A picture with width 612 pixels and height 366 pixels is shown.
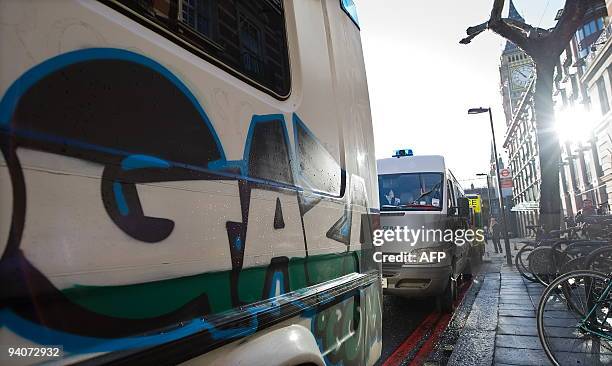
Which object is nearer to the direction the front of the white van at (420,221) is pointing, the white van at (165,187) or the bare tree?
the white van

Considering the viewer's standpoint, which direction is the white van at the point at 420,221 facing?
facing the viewer

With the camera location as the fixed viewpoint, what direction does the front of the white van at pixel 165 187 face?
facing the viewer and to the left of the viewer

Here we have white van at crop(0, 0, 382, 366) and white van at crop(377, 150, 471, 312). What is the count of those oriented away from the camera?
0

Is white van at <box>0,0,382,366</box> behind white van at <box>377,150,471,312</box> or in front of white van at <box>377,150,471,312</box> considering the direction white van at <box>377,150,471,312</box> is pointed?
in front

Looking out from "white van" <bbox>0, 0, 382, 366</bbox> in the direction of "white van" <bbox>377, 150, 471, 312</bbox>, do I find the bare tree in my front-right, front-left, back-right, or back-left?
front-right

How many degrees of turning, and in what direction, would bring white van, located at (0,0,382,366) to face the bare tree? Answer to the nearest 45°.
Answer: approximately 180°

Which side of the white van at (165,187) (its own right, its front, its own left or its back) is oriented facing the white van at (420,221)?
back
